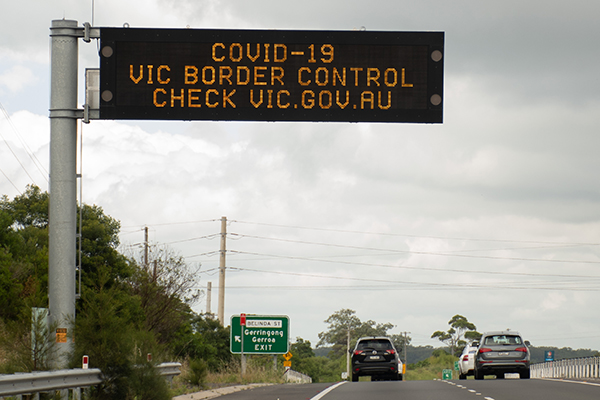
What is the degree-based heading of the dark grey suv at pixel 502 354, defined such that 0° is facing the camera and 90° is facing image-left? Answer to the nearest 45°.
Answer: approximately 180°

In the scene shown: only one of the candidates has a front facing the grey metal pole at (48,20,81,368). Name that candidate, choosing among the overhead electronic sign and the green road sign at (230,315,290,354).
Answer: the green road sign

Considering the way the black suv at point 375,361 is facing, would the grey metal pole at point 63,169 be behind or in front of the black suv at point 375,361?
behind

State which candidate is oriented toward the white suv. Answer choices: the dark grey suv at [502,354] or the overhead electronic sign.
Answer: the dark grey suv

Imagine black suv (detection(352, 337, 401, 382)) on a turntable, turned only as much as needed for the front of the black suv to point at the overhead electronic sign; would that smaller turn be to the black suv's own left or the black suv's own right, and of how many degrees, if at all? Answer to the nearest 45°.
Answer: approximately 180°

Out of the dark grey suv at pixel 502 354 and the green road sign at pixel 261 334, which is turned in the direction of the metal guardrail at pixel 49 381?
the green road sign

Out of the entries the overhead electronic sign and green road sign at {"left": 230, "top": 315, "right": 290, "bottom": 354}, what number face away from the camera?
0

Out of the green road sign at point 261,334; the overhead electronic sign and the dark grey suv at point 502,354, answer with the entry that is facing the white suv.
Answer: the dark grey suv

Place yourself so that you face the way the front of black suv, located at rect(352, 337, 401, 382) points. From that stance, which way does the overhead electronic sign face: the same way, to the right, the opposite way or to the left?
the opposite way

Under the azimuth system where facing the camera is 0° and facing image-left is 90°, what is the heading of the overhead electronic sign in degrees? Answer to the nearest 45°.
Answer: approximately 0°

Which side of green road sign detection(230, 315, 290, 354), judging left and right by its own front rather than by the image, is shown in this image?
front

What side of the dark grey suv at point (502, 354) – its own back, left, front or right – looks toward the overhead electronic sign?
back

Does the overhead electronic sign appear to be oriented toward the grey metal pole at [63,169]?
no

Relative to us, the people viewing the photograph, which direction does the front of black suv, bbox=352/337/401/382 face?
facing away from the viewer

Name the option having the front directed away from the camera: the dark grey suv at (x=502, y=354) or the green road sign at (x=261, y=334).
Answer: the dark grey suv

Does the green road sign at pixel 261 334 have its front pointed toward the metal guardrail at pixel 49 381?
yes

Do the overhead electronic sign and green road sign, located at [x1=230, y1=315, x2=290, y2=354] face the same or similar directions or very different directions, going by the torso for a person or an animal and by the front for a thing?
same or similar directions
